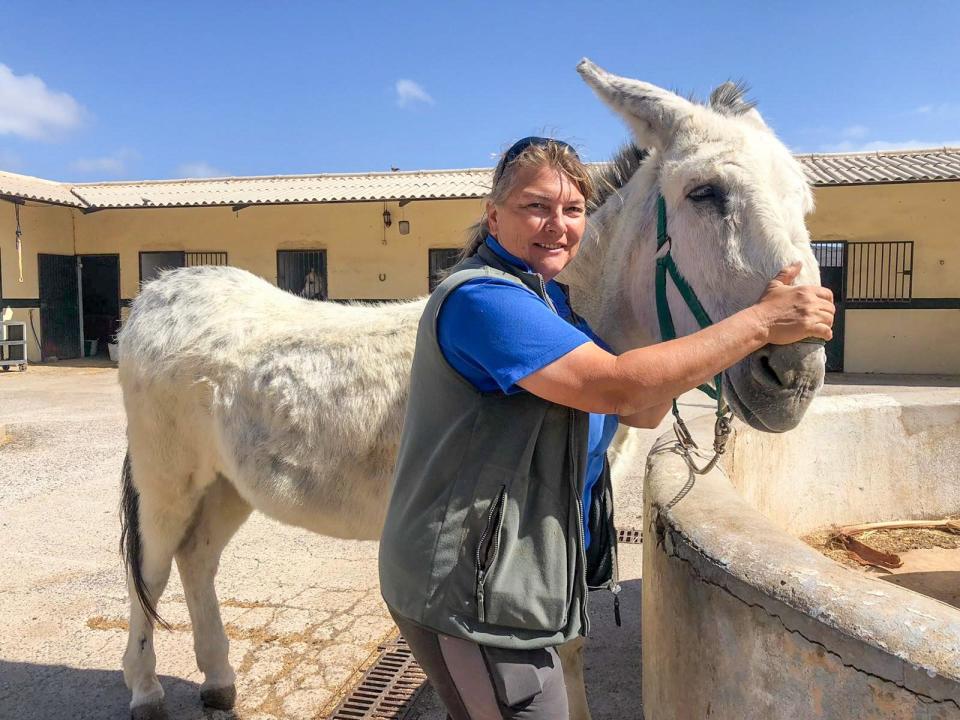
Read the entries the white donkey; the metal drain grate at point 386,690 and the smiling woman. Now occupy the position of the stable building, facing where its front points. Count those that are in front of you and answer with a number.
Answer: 3

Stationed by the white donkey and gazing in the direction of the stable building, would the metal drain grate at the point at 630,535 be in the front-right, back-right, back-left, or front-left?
front-right

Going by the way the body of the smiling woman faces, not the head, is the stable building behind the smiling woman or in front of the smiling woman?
behind

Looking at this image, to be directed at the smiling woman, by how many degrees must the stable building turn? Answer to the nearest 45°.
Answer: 0° — it already faces them

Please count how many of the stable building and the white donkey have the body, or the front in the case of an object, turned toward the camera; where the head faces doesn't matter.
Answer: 1

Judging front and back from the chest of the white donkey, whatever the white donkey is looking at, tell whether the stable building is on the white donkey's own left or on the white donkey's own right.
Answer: on the white donkey's own left

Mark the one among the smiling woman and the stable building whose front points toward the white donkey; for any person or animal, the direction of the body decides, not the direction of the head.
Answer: the stable building

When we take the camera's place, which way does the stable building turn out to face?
facing the viewer

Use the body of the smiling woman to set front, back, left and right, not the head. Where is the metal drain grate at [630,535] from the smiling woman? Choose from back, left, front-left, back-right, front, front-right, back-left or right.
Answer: back-left

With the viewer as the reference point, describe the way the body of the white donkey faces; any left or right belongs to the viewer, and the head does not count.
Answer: facing to the right of the viewer

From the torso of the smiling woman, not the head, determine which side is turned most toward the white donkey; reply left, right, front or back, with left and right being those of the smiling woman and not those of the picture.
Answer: back

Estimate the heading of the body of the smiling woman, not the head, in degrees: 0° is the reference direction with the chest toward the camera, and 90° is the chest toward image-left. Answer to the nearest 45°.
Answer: approximately 315°
